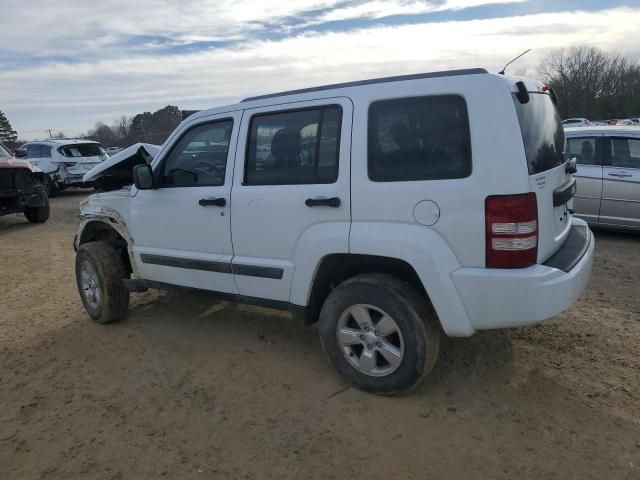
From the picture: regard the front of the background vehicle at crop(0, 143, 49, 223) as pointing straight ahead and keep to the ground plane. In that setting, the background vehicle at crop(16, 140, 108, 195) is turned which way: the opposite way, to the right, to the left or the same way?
the opposite way

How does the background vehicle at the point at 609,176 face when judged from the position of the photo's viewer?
facing to the right of the viewer

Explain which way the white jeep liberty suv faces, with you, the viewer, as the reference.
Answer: facing away from the viewer and to the left of the viewer

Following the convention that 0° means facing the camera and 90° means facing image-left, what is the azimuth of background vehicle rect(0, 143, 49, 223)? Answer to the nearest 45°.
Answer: approximately 315°

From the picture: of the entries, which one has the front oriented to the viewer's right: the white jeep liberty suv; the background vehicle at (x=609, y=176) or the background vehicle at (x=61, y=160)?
the background vehicle at (x=609, y=176)

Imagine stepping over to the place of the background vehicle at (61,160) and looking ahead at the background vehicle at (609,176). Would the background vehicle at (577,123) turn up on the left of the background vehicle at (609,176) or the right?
left

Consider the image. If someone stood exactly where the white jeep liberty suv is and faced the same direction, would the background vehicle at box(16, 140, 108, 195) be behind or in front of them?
in front

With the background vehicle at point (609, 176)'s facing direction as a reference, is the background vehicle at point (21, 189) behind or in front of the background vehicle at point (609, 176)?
behind

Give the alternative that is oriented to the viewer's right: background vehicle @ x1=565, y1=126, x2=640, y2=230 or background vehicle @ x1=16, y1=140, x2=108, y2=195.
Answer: background vehicle @ x1=565, y1=126, x2=640, y2=230

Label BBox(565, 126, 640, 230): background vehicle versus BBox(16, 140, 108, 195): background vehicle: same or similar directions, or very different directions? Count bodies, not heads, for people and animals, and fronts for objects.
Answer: very different directions

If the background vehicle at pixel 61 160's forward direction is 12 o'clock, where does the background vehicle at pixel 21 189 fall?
the background vehicle at pixel 21 189 is roughly at 8 o'clock from the background vehicle at pixel 61 160.

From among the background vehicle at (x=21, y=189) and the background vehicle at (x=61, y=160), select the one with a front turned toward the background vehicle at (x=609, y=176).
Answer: the background vehicle at (x=21, y=189)
